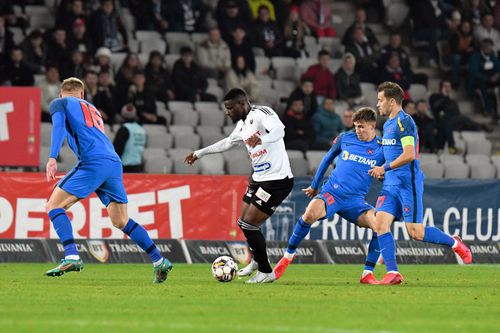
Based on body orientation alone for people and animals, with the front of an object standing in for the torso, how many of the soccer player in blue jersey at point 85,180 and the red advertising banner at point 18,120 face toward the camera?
1

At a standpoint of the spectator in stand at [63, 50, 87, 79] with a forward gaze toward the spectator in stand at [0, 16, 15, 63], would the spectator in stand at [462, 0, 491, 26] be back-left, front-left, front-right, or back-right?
back-right

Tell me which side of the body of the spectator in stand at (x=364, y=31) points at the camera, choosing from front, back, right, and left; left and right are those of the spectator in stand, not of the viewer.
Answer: front

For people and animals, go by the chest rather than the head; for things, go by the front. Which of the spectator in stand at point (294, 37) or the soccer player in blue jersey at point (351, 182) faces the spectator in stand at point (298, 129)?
the spectator in stand at point (294, 37)

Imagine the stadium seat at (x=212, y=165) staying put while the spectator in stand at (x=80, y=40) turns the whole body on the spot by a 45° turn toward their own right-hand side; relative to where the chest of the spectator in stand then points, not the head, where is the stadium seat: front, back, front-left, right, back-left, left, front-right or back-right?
left

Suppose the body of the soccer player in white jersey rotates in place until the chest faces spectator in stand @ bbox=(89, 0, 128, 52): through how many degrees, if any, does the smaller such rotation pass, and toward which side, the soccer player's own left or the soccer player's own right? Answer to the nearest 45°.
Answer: approximately 135° to the soccer player's own right

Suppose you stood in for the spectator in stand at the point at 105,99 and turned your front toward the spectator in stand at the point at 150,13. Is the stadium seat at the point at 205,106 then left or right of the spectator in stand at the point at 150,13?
right

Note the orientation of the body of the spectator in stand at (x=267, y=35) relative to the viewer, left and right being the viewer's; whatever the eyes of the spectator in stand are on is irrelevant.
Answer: facing the viewer

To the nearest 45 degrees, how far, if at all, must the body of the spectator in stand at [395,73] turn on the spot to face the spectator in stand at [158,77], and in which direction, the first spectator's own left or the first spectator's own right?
approximately 45° to the first spectator's own right

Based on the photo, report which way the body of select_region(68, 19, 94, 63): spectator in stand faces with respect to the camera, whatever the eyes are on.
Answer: toward the camera

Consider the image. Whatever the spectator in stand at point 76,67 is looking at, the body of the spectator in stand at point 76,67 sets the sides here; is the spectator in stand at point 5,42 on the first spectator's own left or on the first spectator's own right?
on the first spectator's own right

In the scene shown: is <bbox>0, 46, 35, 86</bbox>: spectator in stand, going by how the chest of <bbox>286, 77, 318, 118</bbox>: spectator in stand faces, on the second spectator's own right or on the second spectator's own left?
on the second spectator's own right

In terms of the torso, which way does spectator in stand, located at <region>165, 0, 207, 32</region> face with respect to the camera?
toward the camera
